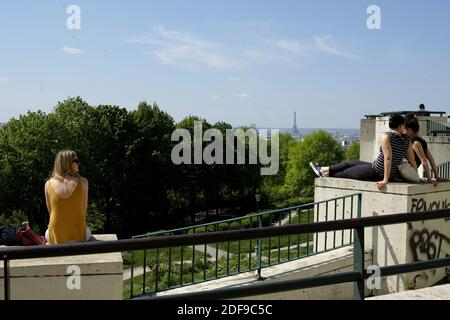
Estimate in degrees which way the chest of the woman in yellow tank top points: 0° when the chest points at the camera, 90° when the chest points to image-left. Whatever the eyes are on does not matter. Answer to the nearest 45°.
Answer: approximately 180°

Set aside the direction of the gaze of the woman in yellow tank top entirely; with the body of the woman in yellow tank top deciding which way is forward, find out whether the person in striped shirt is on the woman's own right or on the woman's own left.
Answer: on the woman's own right

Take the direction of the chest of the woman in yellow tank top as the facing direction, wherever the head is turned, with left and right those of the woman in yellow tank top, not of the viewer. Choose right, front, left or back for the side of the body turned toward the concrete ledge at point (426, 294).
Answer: right

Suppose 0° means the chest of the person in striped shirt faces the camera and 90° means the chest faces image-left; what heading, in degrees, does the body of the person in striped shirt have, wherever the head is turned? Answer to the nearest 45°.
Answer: approximately 135°

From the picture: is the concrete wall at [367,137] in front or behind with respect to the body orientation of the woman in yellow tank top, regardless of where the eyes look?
in front

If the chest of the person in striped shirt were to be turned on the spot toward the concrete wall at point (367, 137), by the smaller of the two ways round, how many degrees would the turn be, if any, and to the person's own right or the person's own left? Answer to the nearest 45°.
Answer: approximately 45° to the person's own right

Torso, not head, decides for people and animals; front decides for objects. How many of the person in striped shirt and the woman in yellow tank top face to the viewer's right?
0
